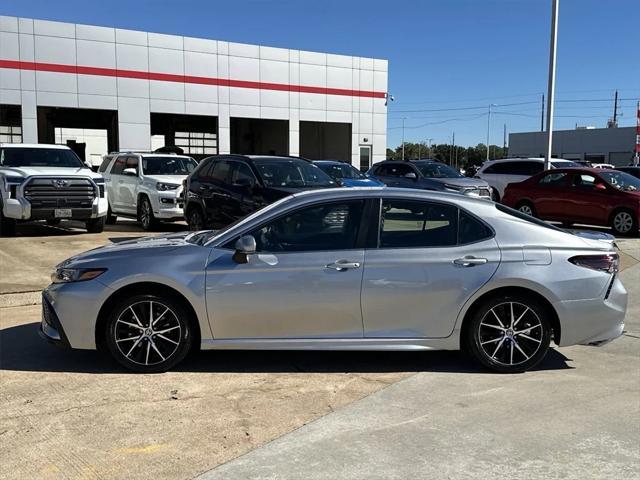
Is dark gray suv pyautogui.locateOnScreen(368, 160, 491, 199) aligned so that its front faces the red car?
yes

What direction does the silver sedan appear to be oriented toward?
to the viewer's left

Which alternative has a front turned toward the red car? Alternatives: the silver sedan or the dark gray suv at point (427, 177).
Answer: the dark gray suv

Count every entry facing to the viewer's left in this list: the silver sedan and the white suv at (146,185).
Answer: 1

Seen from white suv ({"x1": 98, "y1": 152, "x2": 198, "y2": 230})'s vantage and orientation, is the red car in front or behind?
in front

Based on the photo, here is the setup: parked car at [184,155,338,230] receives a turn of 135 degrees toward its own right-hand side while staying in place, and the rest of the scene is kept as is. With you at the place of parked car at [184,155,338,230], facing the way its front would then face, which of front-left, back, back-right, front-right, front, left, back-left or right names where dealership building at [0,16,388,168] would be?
right

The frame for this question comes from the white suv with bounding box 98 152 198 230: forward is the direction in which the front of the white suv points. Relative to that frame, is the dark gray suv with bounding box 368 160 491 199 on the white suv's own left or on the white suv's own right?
on the white suv's own left

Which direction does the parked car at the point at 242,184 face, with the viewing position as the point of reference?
facing the viewer and to the right of the viewer

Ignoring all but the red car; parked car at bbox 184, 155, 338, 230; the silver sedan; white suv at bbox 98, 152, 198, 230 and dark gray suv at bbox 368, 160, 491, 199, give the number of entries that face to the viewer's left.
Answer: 1

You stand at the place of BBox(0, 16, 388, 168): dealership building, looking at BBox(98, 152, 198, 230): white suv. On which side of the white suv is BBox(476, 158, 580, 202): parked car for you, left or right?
left

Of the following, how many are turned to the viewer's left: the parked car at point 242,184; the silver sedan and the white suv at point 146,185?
1

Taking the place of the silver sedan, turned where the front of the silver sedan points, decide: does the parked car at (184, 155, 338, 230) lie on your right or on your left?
on your right

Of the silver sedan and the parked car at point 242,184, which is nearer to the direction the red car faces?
the silver sedan
